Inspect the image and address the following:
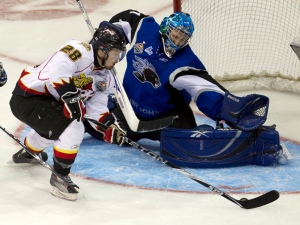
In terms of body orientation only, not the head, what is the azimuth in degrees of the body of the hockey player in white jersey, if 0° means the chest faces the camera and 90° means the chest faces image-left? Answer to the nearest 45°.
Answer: approximately 315°

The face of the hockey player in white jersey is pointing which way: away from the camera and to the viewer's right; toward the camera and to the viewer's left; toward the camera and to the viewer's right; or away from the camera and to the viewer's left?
toward the camera and to the viewer's right

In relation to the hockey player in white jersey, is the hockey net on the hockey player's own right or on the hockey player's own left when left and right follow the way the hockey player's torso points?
on the hockey player's own left
